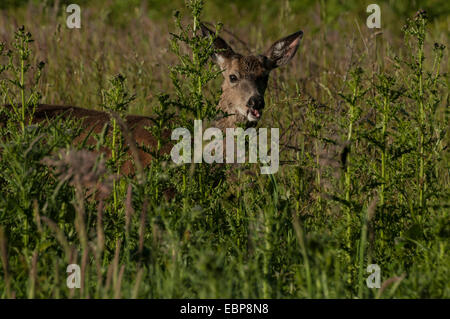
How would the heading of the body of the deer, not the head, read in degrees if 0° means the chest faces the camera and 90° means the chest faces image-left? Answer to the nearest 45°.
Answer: approximately 270°
